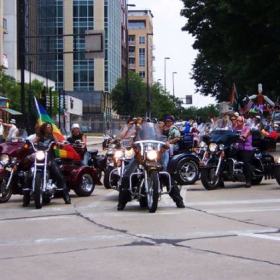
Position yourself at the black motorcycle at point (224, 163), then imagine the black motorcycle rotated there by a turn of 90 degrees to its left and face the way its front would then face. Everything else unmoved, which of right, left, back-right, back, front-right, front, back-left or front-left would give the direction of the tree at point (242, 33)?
back-left

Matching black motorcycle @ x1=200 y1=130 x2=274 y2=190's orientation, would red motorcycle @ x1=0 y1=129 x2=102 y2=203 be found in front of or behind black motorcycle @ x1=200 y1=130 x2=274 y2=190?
in front

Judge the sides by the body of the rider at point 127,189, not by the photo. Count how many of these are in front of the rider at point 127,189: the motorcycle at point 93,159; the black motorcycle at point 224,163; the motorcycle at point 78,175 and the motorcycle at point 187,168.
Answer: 0

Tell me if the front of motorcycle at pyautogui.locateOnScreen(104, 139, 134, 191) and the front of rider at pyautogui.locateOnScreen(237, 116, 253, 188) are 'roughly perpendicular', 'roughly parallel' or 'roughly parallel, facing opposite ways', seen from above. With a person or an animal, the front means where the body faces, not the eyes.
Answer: roughly parallel

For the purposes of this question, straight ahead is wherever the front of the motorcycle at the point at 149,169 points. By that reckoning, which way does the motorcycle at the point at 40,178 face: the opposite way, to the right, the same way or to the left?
the same way

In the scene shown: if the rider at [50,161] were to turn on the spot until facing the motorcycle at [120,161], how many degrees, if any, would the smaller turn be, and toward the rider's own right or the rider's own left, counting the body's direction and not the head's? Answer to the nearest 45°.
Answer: approximately 90° to the rider's own left

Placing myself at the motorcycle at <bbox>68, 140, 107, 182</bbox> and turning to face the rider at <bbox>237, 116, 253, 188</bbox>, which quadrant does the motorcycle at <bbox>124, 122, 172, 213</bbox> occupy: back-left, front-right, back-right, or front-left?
front-right

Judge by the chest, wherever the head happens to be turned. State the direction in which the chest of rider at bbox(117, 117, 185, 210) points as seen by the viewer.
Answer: toward the camera

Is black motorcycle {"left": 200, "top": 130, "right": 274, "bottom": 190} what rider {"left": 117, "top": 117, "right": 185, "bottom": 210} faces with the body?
no

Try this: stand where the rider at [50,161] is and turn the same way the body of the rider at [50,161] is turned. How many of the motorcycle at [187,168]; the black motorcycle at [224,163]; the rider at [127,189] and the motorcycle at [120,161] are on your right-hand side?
0

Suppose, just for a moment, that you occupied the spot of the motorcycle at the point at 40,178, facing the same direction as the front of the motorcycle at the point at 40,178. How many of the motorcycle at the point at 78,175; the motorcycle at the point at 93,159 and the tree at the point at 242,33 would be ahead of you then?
0

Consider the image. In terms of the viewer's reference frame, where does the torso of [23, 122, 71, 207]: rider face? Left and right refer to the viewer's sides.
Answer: facing the viewer

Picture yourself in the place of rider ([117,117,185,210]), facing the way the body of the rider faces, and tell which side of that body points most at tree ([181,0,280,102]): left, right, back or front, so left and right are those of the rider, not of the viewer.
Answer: back

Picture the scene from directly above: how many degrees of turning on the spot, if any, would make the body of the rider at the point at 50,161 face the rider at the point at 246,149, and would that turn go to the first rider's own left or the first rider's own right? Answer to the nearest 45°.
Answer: approximately 90° to the first rider's own left
